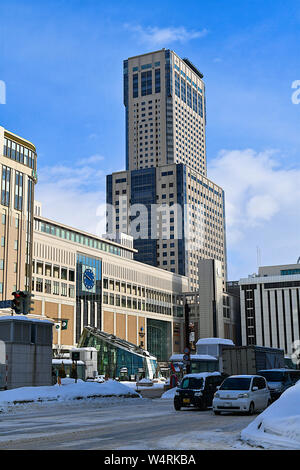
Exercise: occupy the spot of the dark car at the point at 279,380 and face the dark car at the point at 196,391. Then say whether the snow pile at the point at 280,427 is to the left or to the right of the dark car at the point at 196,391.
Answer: left

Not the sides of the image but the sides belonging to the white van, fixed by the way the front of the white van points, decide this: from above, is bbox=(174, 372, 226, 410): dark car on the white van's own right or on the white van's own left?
on the white van's own right

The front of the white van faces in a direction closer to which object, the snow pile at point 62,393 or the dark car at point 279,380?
the snow pile

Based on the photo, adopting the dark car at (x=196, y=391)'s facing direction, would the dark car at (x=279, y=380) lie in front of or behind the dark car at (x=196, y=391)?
behind

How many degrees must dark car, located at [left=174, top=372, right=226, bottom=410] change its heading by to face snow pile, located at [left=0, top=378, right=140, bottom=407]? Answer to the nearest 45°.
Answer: approximately 90° to its right

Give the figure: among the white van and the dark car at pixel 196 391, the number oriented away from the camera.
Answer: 0

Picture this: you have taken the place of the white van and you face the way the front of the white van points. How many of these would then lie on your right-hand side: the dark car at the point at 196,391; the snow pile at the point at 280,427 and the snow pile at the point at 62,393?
2

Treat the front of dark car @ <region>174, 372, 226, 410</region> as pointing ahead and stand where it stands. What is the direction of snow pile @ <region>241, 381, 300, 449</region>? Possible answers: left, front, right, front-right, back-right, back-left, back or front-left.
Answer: front-left

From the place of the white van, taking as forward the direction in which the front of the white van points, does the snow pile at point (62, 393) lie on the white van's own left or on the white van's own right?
on the white van's own right

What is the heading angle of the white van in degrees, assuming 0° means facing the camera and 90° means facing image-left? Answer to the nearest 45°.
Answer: approximately 45°

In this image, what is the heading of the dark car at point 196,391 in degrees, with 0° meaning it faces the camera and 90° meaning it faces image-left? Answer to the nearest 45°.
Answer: approximately 45°

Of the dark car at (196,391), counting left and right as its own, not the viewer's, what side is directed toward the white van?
left

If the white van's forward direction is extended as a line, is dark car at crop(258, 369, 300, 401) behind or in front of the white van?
behind

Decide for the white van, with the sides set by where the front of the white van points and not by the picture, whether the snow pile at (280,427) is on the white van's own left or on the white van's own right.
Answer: on the white van's own left
